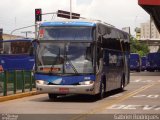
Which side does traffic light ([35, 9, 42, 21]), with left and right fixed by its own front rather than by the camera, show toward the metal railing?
front

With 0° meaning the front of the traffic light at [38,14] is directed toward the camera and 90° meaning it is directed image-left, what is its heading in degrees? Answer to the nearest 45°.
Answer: approximately 0°
